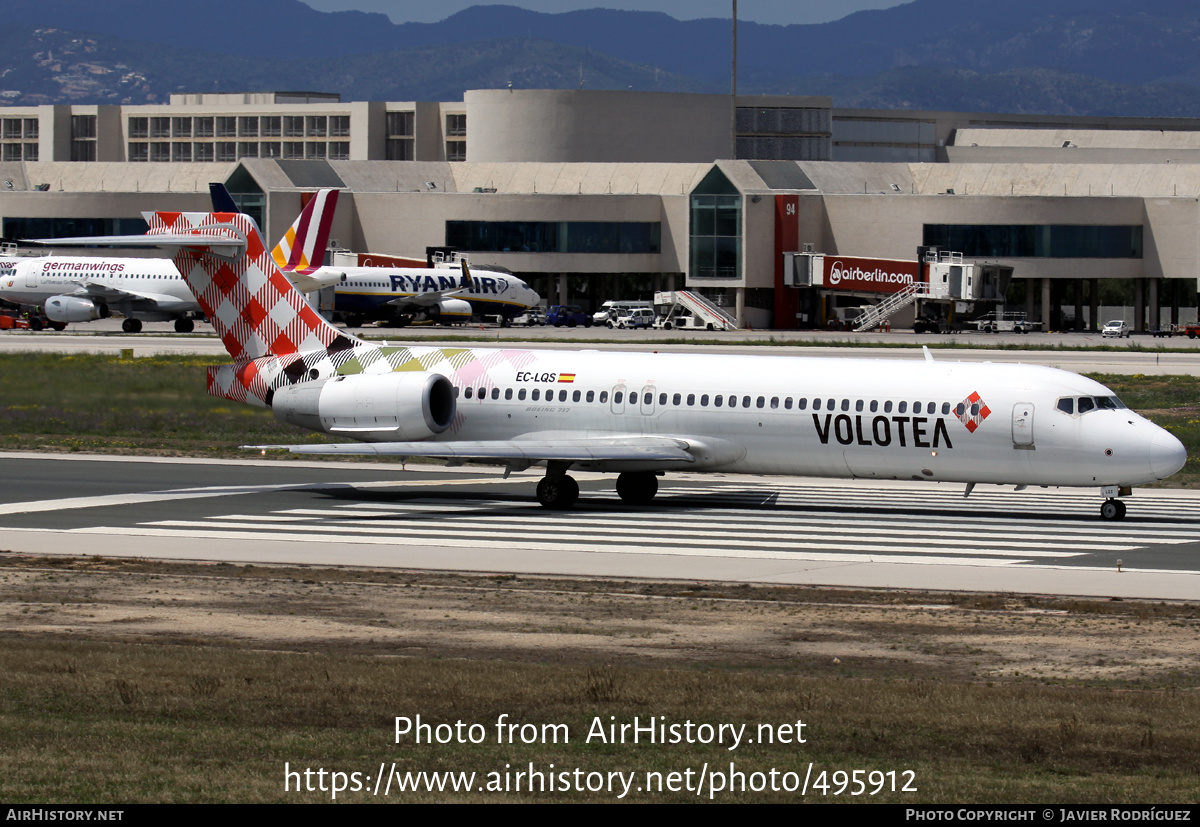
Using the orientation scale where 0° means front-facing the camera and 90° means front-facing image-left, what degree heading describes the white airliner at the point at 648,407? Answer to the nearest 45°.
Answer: approximately 315°
